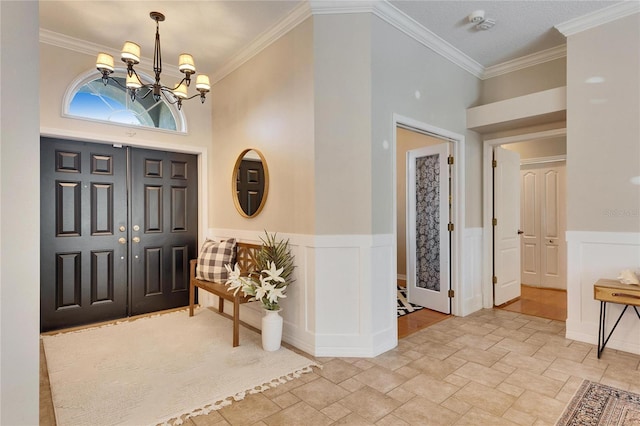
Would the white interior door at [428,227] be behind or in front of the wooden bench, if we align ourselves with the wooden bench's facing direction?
behind

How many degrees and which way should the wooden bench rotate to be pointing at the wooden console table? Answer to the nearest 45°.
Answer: approximately 90° to its left

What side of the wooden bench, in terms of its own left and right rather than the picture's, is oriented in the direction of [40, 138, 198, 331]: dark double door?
right

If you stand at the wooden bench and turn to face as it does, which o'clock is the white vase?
The white vase is roughly at 10 o'clock from the wooden bench.

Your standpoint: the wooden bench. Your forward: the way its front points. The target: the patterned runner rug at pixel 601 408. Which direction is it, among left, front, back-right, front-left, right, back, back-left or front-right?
left

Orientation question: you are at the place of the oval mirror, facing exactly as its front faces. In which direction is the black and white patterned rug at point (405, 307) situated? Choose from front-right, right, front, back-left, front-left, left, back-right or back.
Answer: back-left

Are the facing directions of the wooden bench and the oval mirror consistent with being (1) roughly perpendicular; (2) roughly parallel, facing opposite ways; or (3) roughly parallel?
roughly parallel

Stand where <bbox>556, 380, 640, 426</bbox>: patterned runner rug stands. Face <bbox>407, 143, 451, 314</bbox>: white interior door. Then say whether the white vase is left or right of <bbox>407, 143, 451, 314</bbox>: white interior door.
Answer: left

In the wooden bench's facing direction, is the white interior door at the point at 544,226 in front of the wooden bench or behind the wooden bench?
behind

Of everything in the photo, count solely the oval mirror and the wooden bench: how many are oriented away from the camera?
0

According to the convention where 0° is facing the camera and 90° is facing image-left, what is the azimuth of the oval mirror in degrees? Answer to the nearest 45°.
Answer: approximately 45°

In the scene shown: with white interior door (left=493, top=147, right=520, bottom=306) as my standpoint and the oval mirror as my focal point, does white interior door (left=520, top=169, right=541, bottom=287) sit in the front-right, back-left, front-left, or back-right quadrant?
back-right

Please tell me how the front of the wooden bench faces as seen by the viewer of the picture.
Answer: facing the viewer and to the left of the viewer

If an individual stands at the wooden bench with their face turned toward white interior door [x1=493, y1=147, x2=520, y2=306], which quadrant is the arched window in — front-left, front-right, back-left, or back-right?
back-left

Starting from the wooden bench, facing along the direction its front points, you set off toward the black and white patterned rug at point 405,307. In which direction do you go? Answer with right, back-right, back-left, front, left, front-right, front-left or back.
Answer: back-left

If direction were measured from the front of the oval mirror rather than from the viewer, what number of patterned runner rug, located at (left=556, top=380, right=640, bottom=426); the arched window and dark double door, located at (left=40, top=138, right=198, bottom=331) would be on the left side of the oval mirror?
1
